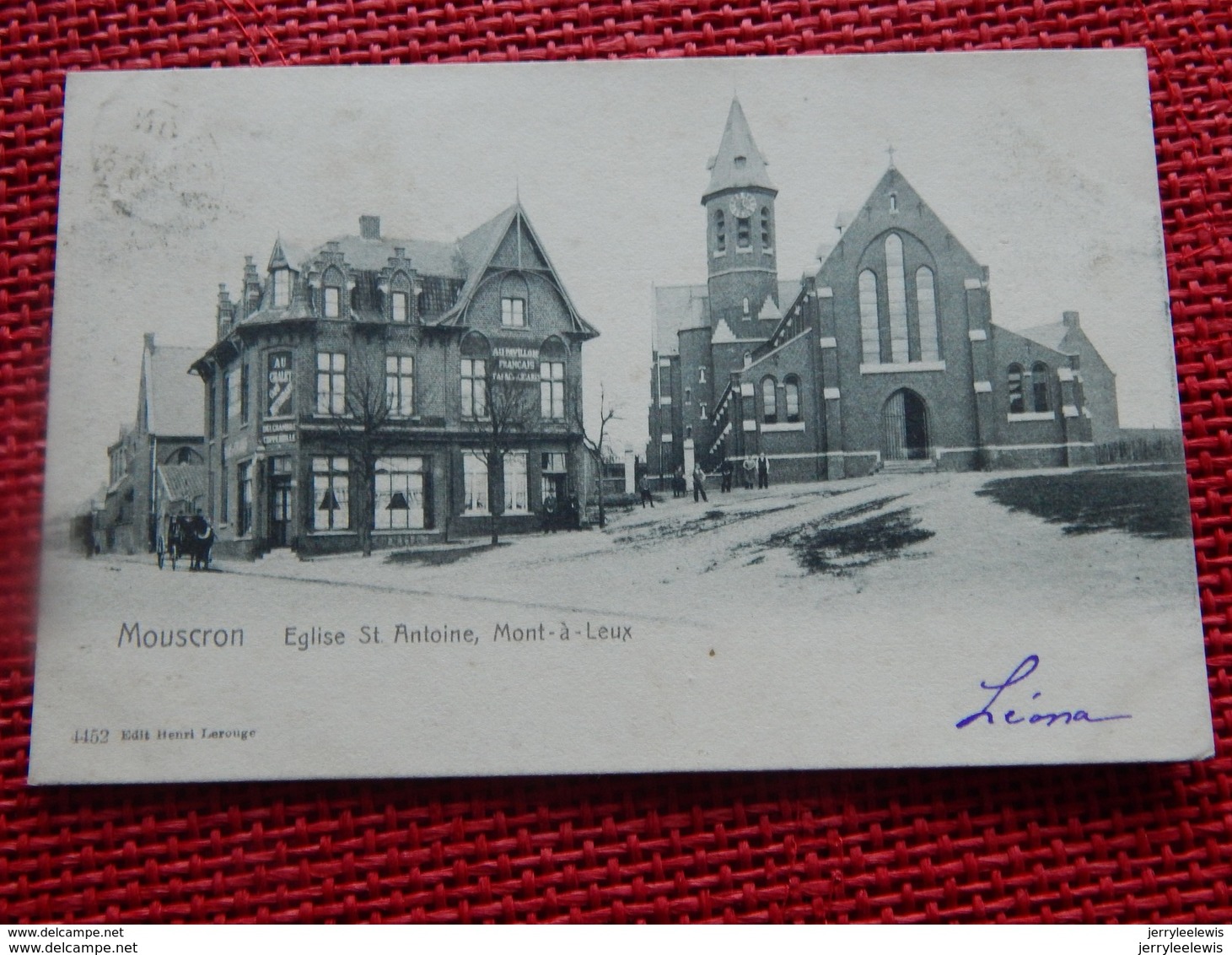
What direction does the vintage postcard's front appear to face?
toward the camera
